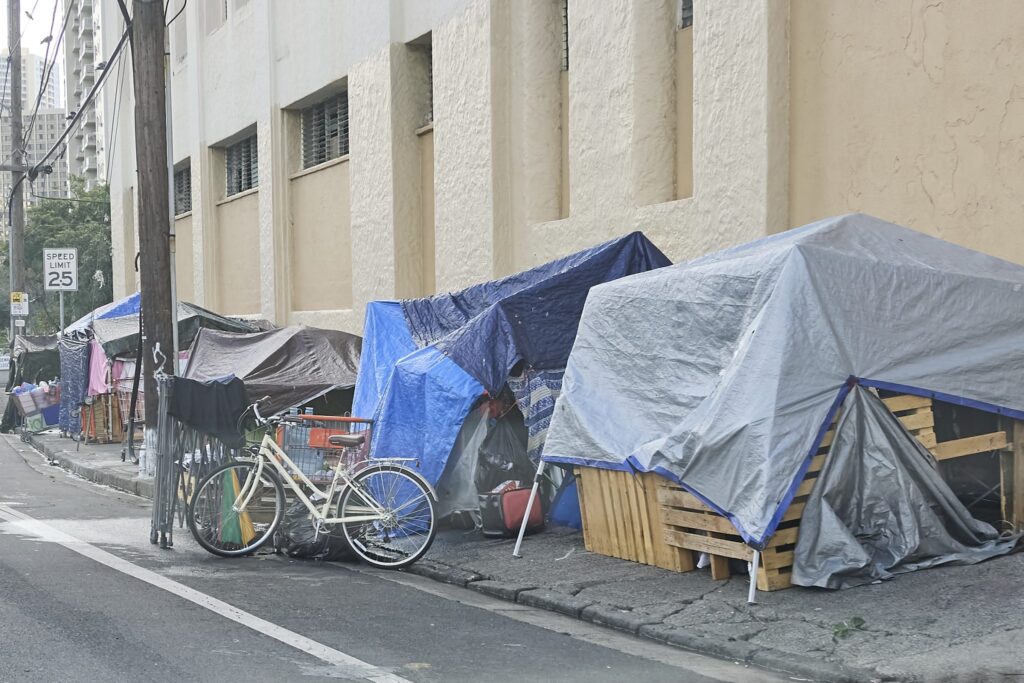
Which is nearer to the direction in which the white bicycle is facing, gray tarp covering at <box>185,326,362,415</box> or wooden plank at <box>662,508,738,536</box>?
the gray tarp covering

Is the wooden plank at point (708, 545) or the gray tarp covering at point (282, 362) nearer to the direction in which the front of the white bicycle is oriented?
the gray tarp covering

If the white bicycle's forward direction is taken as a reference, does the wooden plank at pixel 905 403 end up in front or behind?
behind

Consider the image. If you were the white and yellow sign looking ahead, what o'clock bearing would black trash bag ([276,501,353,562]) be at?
The black trash bag is roughly at 12 o'clock from the white and yellow sign.

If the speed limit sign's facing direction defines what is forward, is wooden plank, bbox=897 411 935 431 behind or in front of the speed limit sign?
in front

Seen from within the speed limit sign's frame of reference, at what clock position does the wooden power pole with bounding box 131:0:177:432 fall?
The wooden power pole is roughly at 12 o'clock from the speed limit sign.

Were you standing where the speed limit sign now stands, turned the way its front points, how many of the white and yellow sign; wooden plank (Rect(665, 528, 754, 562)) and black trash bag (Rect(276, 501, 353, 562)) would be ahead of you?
2

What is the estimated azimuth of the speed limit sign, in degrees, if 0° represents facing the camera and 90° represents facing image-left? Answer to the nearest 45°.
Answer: approximately 0°

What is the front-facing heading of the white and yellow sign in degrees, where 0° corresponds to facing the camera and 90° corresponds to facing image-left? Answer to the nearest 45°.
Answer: approximately 0°

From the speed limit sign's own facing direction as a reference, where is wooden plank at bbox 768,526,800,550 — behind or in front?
in front

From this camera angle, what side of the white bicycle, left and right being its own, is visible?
left
